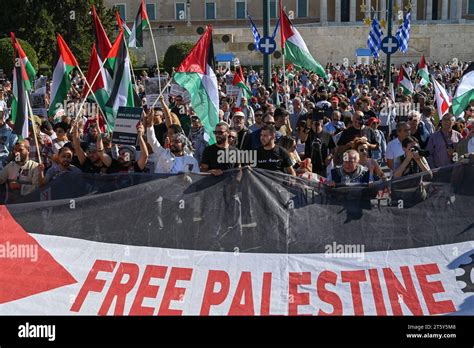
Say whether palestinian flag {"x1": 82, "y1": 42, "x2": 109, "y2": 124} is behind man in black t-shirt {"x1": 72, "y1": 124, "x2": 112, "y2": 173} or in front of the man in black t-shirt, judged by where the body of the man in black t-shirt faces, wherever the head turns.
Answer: behind

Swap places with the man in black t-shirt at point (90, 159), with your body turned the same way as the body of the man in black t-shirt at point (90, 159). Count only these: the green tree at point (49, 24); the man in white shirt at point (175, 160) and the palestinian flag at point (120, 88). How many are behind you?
2

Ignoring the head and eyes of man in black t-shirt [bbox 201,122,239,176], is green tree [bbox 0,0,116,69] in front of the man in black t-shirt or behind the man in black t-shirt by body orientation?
behind

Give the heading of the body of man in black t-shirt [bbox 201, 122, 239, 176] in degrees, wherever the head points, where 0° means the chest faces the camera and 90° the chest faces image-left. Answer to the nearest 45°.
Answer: approximately 315°

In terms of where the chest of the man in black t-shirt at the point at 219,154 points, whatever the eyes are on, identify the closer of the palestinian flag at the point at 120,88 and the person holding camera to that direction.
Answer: the person holding camera

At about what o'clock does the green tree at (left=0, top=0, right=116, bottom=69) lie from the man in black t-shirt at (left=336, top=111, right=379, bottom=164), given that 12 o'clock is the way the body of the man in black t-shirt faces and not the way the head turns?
The green tree is roughly at 5 o'clock from the man in black t-shirt.

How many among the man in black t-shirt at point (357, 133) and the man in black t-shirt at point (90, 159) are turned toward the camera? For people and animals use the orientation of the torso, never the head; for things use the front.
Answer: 2

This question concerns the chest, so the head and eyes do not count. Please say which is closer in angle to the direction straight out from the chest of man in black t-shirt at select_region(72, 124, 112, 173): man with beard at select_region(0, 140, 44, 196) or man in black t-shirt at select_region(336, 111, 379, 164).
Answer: the man with beard
